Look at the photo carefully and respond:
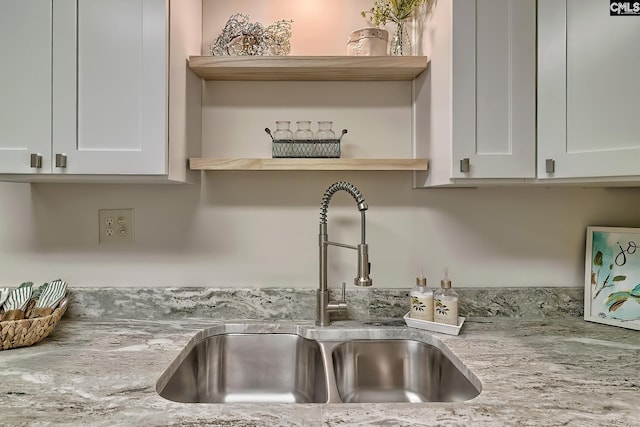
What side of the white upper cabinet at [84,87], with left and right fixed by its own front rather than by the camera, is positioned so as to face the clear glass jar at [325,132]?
left

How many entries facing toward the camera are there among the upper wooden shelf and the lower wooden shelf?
2

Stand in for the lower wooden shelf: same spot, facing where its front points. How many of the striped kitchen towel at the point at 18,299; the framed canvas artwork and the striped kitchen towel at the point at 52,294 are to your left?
1
